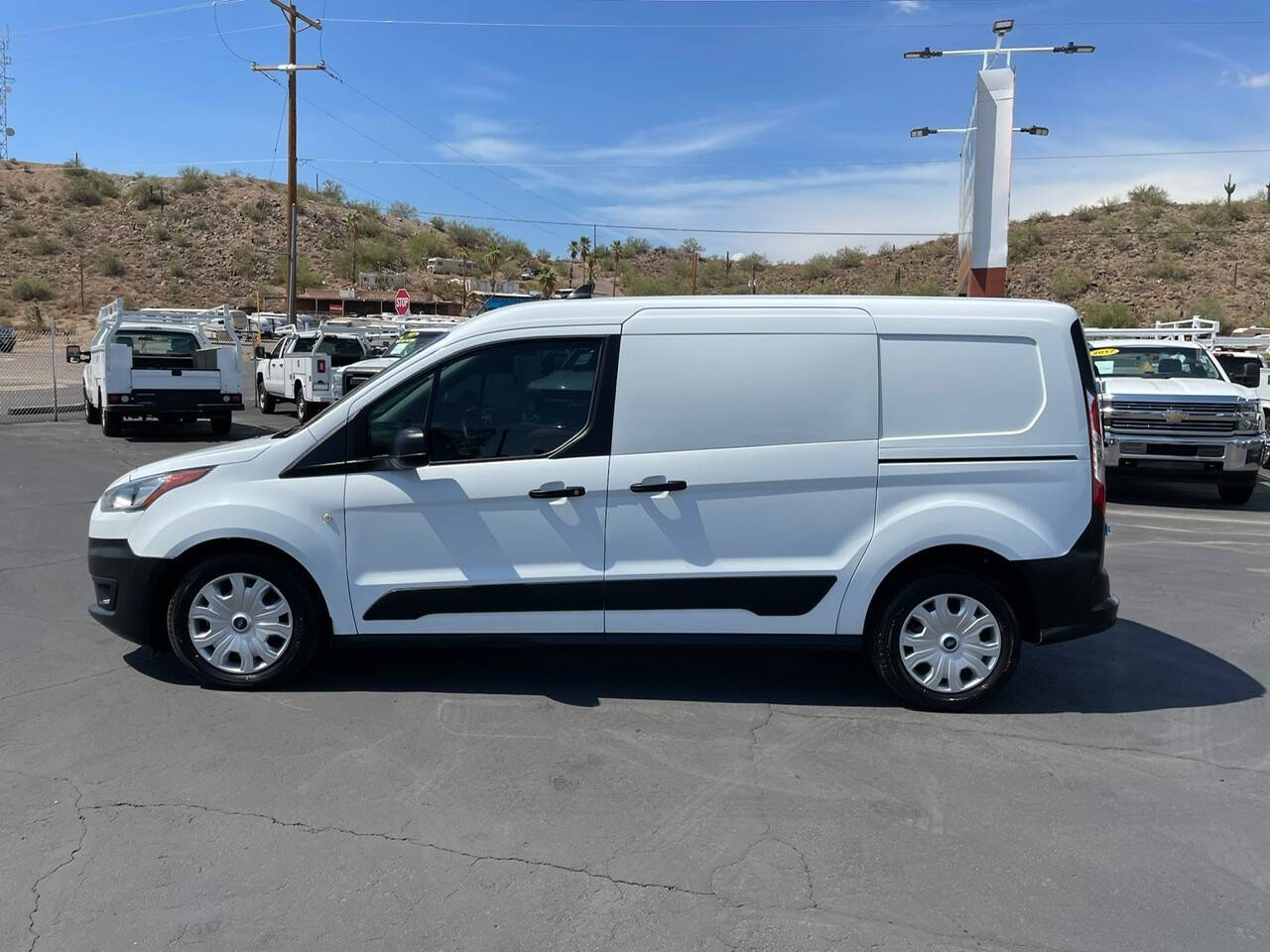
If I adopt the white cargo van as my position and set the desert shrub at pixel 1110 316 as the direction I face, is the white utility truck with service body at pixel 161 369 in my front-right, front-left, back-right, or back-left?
front-left

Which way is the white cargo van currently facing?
to the viewer's left

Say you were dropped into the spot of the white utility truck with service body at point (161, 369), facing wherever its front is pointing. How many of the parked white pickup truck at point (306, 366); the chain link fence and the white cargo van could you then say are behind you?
1

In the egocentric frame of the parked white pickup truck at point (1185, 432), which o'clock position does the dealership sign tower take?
The dealership sign tower is roughly at 5 o'clock from the parked white pickup truck.

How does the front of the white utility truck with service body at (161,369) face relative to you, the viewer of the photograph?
facing away from the viewer

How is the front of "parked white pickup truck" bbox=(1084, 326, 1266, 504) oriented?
toward the camera

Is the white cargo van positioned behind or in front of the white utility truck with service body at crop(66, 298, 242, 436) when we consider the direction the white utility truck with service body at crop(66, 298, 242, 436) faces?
behind

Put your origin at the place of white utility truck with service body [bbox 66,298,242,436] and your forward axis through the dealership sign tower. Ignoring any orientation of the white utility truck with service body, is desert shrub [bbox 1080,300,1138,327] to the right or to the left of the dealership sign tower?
left

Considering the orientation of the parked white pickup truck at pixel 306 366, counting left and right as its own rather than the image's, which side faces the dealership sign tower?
back

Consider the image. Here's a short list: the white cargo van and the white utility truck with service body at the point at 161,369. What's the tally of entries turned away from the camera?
1

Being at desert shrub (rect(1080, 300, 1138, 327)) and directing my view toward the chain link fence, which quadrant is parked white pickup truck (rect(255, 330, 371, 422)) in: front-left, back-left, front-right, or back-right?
front-left

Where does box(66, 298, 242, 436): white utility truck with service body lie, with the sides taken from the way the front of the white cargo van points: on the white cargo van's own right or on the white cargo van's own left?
on the white cargo van's own right

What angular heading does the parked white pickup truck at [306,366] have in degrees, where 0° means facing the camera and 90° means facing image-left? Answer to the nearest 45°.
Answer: approximately 135°

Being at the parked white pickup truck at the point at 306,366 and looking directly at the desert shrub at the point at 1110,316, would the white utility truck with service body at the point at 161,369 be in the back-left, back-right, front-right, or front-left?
back-right
